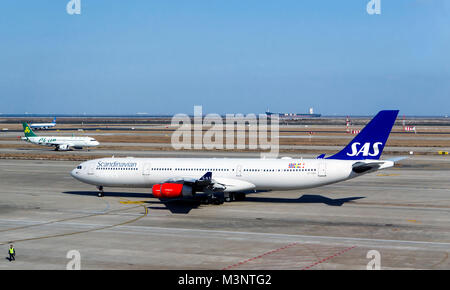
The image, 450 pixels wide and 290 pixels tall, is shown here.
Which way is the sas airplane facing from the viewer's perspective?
to the viewer's left
